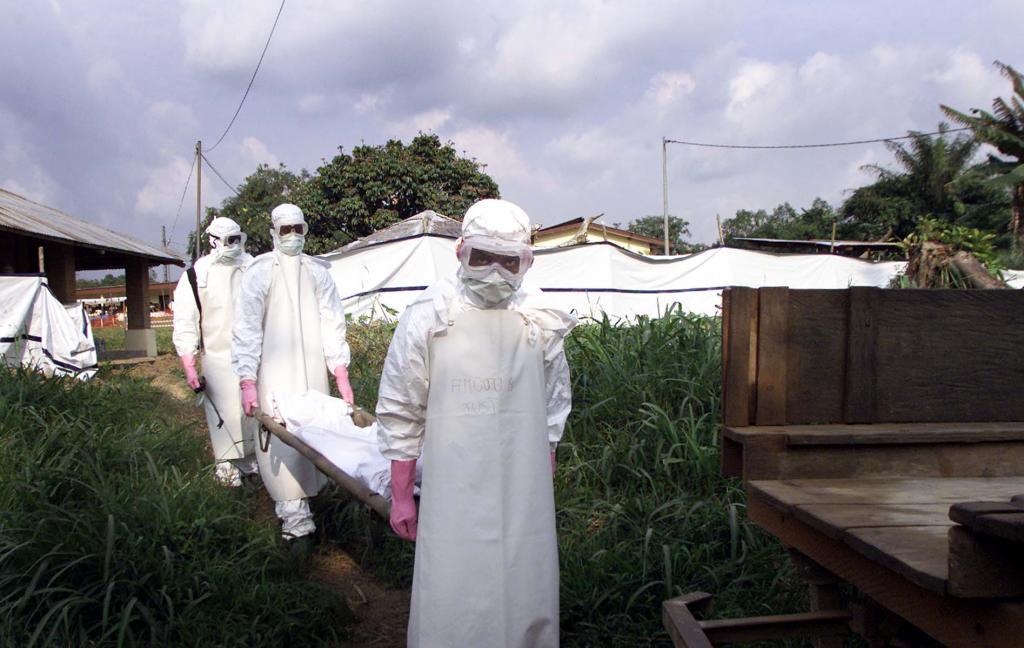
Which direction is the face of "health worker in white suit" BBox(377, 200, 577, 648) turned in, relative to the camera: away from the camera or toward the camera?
toward the camera

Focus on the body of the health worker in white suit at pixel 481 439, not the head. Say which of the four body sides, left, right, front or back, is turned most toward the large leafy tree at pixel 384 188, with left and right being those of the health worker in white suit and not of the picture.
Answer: back

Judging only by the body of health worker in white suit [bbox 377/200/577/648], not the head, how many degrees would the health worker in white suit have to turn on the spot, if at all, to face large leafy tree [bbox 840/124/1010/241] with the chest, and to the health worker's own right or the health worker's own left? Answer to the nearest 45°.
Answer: approximately 135° to the health worker's own left

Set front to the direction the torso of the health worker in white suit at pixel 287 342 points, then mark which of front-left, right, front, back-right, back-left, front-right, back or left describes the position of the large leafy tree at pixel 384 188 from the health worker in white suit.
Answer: back

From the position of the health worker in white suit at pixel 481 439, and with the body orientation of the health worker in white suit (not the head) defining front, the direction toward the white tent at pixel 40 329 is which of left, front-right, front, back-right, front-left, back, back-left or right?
back-right

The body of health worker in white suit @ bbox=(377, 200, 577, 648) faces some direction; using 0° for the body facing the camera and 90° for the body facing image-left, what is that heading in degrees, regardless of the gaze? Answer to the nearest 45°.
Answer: approximately 0°

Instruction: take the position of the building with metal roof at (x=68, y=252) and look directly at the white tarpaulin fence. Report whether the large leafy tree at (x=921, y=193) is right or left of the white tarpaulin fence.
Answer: left

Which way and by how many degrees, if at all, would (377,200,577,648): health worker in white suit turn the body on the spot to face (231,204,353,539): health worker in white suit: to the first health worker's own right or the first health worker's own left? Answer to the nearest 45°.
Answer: approximately 135° to the first health worker's own right

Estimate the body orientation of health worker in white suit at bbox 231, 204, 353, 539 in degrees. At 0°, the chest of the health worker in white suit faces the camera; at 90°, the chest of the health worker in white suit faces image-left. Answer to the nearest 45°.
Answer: approximately 0°

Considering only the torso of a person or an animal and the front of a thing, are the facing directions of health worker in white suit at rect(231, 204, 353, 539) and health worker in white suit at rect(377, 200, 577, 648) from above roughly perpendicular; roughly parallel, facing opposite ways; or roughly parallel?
roughly parallel

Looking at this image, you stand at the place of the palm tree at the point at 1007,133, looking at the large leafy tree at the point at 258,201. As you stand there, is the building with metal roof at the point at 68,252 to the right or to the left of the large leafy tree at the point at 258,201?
left

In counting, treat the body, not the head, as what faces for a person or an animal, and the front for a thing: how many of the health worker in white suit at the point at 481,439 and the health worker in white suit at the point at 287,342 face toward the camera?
2

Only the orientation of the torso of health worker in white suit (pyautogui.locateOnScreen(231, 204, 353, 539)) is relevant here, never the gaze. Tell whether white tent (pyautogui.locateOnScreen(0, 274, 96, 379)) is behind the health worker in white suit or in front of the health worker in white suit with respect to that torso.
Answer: behind

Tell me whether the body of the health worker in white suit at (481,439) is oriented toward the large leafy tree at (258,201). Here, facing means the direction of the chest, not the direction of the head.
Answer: no
